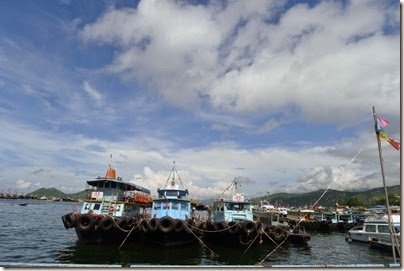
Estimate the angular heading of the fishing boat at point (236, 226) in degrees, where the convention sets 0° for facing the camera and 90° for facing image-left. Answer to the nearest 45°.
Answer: approximately 315°

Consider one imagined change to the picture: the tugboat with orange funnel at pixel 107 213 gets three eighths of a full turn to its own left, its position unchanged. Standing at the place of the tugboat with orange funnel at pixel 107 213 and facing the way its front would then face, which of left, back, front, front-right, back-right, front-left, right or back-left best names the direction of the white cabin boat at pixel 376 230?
front

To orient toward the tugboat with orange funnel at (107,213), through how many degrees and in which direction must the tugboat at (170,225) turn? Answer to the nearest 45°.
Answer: approximately 135° to its right

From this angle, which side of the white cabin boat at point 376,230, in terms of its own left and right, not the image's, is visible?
left

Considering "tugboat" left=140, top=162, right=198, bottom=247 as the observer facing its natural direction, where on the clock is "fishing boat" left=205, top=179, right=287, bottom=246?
"fishing boat" left=205, top=179, right=287, bottom=246 is roughly at 8 o'clock from "tugboat" left=140, top=162, right=198, bottom=247.

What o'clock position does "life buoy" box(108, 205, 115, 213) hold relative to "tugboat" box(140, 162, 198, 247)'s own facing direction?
The life buoy is roughly at 4 o'clock from the tugboat.

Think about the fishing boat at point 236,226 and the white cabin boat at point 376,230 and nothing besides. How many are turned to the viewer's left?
1

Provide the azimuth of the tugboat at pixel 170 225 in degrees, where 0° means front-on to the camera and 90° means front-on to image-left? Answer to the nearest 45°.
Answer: approximately 0°

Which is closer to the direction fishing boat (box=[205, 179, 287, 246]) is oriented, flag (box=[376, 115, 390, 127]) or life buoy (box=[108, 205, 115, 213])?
the flag

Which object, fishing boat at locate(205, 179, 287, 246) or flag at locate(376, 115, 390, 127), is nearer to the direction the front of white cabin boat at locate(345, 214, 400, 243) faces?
the fishing boat
